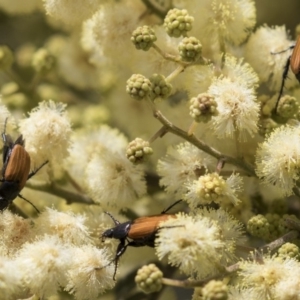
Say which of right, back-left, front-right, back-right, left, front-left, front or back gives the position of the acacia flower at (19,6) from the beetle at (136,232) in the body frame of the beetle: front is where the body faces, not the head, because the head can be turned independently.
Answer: front-right

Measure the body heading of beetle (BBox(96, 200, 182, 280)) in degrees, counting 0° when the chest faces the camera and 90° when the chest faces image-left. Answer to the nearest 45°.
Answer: approximately 90°

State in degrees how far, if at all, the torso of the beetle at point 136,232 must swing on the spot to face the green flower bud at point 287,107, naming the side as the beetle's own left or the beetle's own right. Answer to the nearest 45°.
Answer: approximately 135° to the beetle's own right

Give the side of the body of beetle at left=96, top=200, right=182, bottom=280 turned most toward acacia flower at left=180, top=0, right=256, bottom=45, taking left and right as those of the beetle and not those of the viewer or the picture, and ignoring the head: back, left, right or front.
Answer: right

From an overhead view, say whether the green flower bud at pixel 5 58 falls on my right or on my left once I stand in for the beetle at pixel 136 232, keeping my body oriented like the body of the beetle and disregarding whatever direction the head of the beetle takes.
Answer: on my right
